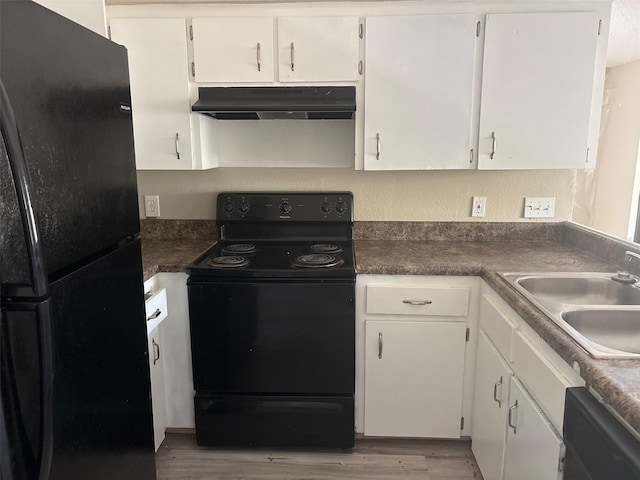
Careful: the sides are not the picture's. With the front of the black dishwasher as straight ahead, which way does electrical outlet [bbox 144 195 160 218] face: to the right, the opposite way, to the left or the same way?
to the left

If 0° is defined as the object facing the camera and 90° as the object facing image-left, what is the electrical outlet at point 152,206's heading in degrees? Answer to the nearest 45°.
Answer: approximately 0°

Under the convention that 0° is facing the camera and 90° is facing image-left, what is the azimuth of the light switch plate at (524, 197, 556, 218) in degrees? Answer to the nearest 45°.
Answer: approximately 0°

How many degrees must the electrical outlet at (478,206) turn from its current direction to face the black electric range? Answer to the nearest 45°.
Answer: approximately 45° to its right

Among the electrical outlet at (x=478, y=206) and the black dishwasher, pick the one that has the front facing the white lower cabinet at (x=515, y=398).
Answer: the electrical outlet
